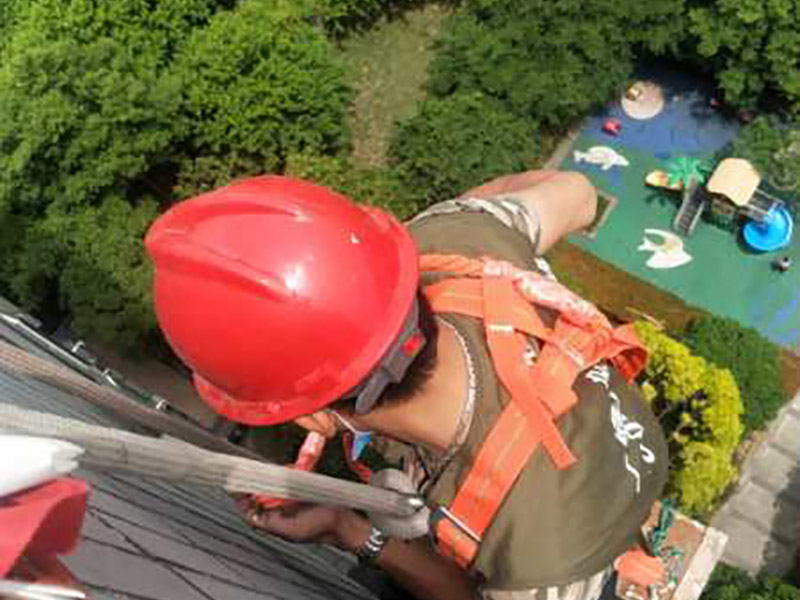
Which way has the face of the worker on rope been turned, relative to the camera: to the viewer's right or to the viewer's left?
to the viewer's left

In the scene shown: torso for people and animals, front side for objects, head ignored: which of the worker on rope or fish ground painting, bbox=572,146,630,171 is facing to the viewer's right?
the fish ground painting
